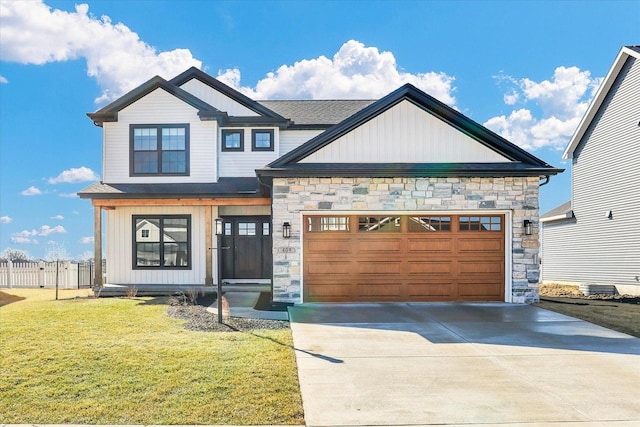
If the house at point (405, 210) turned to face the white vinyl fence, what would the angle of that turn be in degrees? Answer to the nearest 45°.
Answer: approximately 135° to its right

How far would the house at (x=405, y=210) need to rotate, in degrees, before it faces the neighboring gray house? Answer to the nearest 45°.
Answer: approximately 135° to its left

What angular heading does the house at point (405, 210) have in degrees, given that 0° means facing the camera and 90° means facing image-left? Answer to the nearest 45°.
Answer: approximately 0°
